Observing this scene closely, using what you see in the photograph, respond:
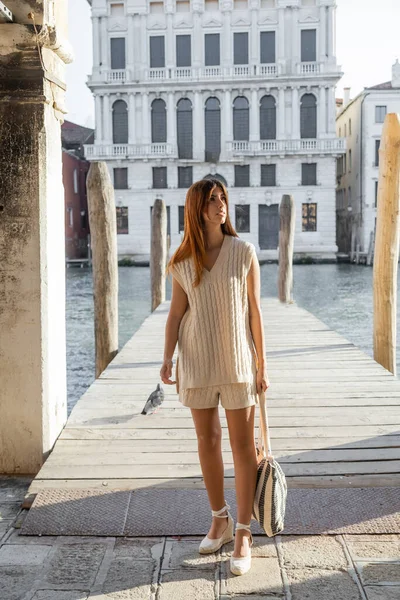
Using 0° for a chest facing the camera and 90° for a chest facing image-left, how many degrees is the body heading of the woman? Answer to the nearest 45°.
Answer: approximately 0°

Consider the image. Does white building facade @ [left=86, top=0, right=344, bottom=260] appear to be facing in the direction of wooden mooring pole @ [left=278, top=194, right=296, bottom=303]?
yes

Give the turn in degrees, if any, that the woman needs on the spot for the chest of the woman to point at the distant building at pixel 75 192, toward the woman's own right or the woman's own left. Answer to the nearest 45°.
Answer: approximately 180°

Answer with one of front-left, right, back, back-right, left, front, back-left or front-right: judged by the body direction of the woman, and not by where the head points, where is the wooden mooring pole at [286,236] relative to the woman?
back

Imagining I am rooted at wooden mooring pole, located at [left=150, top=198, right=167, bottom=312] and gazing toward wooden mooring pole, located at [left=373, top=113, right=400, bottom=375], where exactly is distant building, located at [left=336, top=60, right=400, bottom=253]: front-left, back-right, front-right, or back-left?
back-left

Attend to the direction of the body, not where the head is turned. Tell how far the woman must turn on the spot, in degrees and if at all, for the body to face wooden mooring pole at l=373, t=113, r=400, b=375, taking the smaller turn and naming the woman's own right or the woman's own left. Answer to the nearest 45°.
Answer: approximately 180°

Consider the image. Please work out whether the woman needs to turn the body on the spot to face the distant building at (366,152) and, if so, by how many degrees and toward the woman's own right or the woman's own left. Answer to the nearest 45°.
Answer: approximately 180°

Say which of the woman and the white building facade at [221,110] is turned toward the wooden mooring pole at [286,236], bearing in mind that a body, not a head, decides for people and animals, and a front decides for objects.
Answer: the white building facade

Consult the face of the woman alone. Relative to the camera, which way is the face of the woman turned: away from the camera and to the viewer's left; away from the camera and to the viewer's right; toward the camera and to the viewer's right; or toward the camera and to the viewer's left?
toward the camera and to the viewer's right

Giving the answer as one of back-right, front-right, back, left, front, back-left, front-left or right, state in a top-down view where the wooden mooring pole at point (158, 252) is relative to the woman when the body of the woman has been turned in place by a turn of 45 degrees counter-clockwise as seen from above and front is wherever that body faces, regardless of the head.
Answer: back-left

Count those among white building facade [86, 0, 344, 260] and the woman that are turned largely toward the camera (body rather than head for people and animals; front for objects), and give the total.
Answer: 2

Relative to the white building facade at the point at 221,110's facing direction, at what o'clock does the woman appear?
The woman is roughly at 12 o'clock from the white building facade.
